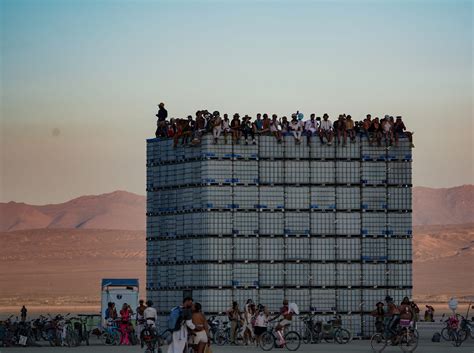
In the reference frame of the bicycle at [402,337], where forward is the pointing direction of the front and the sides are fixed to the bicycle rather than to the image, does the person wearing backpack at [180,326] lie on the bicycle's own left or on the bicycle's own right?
on the bicycle's own right
